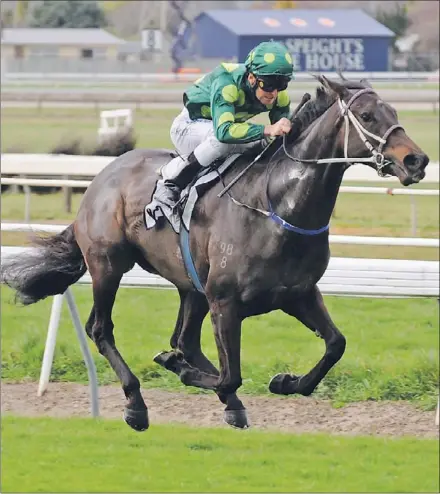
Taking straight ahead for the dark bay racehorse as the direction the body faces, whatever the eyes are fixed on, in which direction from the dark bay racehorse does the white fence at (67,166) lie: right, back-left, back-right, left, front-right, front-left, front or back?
back-left

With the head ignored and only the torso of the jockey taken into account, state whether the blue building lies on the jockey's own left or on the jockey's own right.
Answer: on the jockey's own left

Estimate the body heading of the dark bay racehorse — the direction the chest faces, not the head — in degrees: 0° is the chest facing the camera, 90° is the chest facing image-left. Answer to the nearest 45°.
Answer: approximately 315°

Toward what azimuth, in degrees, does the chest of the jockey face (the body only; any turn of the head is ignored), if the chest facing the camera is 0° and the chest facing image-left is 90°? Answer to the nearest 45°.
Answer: approximately 315°

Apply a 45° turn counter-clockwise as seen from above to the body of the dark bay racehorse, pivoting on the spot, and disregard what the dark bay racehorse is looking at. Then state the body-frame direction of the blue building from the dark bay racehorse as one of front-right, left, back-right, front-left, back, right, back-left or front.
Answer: left
